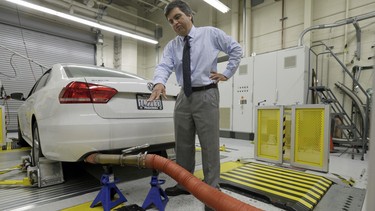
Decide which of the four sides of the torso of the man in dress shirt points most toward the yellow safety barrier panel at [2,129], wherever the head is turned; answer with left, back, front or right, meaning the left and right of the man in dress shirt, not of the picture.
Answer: right

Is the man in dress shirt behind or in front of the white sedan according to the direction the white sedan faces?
behind

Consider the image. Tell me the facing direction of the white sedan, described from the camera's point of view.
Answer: facing away from the viewer and to the left of the viewer

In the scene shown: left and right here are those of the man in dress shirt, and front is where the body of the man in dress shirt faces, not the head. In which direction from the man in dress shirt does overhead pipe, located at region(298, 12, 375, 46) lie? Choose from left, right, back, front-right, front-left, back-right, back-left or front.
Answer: back

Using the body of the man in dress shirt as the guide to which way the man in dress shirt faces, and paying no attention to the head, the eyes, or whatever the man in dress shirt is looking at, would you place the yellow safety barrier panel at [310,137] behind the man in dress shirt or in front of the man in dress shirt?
behind

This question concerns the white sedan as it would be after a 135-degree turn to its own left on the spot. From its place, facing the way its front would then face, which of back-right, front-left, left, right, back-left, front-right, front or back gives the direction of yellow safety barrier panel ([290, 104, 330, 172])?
left

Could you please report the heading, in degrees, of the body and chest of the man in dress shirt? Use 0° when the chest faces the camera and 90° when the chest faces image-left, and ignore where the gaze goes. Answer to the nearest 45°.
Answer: approximately 45°

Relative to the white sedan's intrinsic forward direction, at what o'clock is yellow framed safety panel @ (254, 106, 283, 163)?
The yellow framed safety panel is roughly at 4 o'clock from the white sedan.

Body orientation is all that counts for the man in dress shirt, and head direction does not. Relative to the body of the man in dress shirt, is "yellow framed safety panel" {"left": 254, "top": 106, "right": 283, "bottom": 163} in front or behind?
behind

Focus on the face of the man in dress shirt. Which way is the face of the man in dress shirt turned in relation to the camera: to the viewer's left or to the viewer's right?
to the viewer's left
